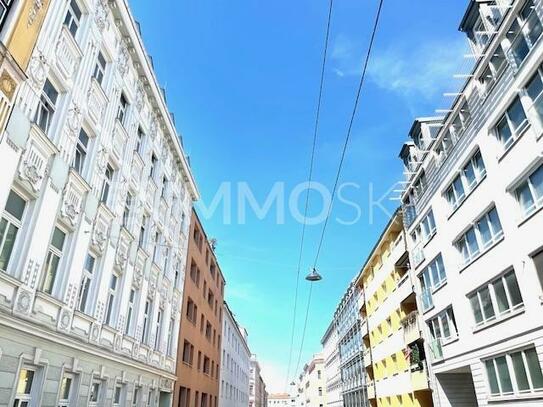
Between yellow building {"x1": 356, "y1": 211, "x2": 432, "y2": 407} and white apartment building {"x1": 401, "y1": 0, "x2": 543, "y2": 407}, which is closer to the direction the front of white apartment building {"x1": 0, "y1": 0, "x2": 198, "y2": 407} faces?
the white apartment building

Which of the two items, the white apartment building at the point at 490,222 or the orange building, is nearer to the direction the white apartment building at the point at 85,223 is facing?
the white apartment building

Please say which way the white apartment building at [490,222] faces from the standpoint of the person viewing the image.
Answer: facing the viewer and to the left of the viewer

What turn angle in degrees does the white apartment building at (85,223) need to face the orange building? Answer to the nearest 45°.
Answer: approximately 90° to its left

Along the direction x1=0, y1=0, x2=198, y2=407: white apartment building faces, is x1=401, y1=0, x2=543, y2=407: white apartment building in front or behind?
in front

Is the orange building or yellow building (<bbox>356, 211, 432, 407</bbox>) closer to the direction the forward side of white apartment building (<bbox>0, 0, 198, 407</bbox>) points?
the yellow building

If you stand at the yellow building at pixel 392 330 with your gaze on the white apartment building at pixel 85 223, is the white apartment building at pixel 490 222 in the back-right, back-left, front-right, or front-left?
front-left

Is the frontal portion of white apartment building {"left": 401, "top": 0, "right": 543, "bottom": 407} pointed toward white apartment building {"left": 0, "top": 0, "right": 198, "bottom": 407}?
yes

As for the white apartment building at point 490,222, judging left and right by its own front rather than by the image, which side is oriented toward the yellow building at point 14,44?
front

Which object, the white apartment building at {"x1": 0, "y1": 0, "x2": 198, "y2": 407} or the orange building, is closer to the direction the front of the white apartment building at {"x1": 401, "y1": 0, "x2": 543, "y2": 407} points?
the white apartment building

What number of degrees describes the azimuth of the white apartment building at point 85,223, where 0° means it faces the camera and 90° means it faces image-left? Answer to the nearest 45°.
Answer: approximately 315°

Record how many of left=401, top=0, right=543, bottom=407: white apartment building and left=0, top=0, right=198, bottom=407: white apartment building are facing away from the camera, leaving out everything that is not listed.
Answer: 0

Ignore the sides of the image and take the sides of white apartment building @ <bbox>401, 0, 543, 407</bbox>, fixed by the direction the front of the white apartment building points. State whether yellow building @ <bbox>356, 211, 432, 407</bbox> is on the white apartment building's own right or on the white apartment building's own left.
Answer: on the white apartment building's own right

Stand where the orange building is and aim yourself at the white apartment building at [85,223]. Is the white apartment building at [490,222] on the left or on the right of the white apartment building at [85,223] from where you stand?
left

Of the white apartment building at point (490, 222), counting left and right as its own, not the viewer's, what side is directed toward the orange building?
right
